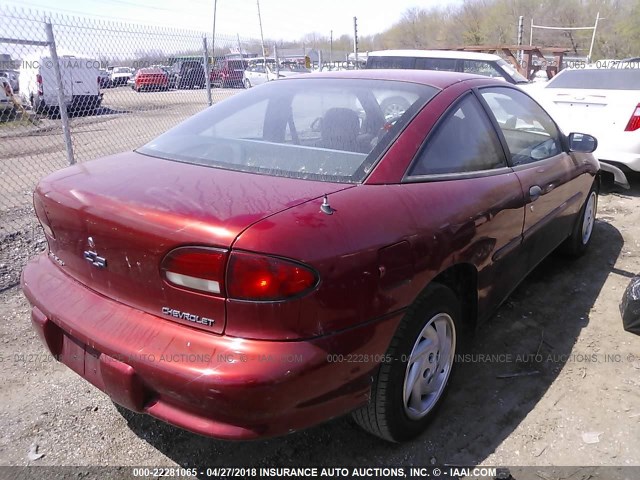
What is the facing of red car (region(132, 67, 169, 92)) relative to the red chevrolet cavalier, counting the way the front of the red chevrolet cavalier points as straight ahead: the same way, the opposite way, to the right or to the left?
the opposite way

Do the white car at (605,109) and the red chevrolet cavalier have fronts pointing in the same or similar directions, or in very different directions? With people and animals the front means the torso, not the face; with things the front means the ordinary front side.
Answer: same or similar directions

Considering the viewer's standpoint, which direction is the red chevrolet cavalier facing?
facing away from the viewer and to the right of the viewer

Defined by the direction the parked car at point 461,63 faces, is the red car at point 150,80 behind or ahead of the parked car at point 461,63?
behind

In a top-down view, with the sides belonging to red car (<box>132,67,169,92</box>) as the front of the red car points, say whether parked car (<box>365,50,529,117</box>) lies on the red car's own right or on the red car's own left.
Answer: on the red car's own left

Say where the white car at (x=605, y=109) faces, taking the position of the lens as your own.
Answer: facing away from the viewer and to the right of the viewer

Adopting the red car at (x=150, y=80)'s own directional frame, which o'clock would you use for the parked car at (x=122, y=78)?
The parked car is roughly at 4 o'clock from the red car.

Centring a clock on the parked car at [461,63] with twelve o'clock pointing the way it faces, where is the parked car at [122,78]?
the parked car at [122,78] is roughly at 7 o'clock from the parked car at [461,63].

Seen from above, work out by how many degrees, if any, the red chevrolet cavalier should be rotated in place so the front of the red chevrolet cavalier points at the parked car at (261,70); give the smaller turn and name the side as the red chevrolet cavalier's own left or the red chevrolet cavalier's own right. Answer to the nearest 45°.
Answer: approximately 45° to the red chevrolet cavalier's own left

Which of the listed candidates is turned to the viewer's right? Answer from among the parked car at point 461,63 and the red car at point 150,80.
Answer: the parked car

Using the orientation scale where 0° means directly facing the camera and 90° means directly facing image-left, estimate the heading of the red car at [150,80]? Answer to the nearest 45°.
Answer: approximately 45°

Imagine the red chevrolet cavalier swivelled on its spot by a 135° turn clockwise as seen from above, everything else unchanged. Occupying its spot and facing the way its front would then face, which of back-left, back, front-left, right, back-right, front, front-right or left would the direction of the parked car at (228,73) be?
back

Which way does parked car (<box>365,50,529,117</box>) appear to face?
to the viewer's right

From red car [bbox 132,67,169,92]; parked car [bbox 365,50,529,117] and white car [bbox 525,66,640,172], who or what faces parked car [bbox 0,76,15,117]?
the red car
